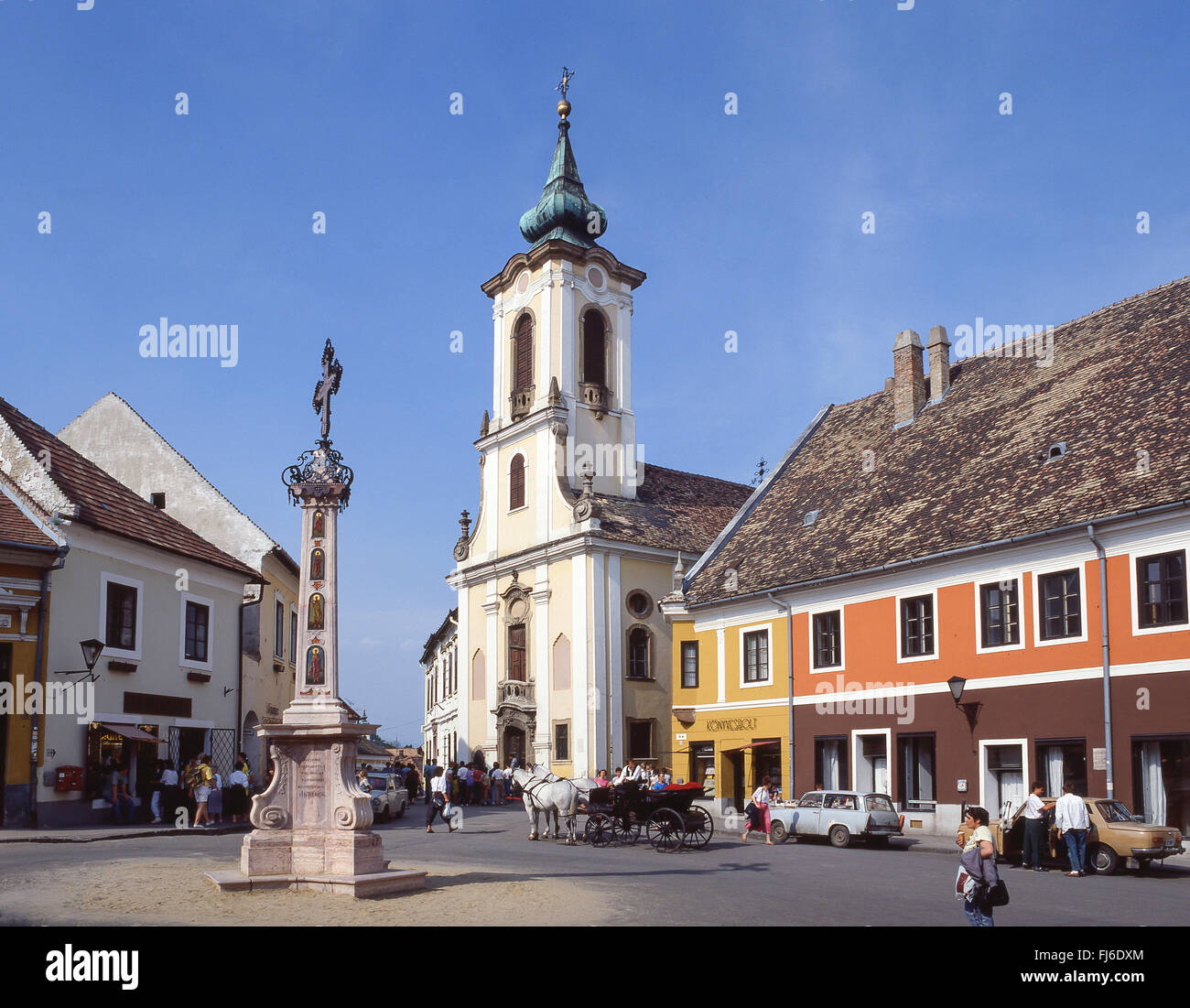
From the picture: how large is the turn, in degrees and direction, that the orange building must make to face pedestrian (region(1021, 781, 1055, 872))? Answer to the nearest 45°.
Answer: approximately 45° to its left

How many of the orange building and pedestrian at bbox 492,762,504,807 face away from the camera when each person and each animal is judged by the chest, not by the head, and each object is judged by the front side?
1

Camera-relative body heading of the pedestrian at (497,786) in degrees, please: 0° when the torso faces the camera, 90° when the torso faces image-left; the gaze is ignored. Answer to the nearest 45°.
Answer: approximately 180°

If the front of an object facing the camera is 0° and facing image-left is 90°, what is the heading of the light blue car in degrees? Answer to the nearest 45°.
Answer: approximately 135°

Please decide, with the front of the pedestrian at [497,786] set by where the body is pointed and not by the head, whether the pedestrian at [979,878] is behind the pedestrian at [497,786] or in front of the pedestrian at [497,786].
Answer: behind

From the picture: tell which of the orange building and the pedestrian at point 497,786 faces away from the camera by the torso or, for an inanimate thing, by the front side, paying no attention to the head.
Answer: the pedestrian

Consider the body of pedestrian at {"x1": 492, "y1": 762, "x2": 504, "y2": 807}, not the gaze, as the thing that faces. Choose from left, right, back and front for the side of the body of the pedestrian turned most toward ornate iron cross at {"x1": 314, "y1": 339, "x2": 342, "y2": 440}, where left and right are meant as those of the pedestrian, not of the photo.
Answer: back
